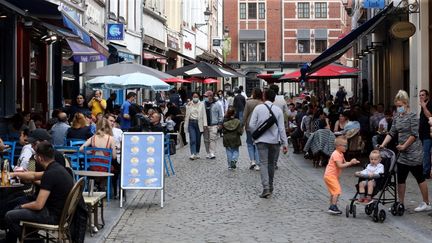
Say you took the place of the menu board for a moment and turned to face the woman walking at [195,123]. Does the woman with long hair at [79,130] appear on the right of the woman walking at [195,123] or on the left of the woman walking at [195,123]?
left

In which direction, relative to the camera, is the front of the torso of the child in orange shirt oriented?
to the viewer's right

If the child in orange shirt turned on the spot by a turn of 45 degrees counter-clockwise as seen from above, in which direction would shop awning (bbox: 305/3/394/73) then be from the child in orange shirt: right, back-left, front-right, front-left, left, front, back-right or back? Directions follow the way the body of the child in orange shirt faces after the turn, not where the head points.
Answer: front-left

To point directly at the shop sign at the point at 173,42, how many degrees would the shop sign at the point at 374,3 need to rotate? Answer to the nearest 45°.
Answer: approximately 135° to its right

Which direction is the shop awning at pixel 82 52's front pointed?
to the viewer's right

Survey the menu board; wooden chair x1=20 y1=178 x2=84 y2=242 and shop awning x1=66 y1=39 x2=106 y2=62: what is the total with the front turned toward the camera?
1

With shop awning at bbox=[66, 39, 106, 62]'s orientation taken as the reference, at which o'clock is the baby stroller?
The baby stroller is roughly at 2 o'clock from the shop awning.

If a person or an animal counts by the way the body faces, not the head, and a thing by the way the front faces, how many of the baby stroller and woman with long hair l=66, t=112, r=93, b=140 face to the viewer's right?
0
